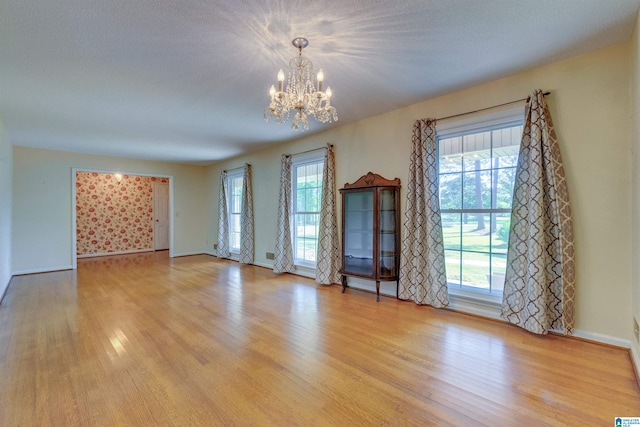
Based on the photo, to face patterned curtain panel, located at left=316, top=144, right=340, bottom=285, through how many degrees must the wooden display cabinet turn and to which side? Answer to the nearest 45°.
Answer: approximately 90° to its right

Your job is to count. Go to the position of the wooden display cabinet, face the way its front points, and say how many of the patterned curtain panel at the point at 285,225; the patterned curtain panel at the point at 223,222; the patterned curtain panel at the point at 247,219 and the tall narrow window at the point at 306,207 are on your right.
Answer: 4

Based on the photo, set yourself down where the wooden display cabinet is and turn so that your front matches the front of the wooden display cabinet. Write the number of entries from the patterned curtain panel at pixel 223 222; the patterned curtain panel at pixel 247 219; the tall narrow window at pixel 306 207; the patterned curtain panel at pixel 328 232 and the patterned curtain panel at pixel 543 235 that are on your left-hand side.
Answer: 1

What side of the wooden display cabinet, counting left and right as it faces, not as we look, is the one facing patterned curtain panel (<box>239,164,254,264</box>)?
right

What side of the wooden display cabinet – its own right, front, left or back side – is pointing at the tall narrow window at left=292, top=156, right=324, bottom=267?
right

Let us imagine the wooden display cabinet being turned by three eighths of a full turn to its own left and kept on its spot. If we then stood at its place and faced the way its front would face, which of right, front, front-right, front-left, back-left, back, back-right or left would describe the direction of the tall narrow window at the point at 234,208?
back-left

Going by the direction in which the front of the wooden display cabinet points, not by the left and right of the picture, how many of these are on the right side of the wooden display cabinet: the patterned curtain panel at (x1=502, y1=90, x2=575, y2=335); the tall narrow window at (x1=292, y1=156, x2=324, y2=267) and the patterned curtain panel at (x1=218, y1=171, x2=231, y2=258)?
2

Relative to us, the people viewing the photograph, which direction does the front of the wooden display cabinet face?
facing the viewer and to the left of the viewer

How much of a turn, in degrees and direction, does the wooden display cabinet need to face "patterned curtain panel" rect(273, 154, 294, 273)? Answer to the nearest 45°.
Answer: approximately 90° to its right

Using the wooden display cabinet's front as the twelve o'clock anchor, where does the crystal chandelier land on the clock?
The crystal chandelier is roughly at 11 o'clock from the wooden display cabinet.

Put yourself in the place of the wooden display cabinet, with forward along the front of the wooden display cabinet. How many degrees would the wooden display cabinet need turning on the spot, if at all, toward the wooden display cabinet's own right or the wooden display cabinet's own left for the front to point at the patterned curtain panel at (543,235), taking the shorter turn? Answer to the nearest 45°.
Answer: approximately 90° to the wooden display cabinet's own left

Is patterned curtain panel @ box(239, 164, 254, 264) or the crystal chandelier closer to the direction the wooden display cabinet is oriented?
the crystal chandelier

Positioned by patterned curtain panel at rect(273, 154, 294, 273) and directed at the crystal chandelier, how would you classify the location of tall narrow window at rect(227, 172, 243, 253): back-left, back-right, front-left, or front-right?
back-right

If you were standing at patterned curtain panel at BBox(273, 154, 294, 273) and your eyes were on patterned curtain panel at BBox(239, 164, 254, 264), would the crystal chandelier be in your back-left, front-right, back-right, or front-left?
back-left

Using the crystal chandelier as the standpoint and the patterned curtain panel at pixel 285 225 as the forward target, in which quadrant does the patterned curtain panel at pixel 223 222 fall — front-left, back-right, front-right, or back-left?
front-left

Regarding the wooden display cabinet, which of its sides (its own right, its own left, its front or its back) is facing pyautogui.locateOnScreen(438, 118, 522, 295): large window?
left
